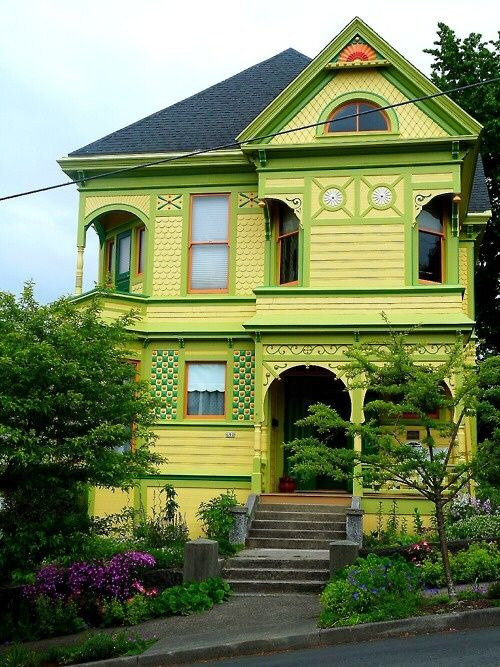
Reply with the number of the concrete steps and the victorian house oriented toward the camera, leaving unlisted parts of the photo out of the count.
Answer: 2

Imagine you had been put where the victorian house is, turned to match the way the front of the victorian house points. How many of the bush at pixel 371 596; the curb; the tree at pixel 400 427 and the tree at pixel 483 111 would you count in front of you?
3

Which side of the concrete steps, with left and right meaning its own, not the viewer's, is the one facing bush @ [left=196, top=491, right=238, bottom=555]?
right

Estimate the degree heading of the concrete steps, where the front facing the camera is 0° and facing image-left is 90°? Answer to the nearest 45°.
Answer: approximately 0°

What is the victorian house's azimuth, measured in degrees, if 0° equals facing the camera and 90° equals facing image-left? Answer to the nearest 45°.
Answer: approximately 0°

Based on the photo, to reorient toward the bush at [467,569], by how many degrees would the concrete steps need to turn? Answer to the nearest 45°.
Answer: approximately 45° to its left

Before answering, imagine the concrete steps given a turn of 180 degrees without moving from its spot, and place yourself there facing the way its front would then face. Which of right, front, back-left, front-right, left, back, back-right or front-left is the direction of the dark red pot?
front

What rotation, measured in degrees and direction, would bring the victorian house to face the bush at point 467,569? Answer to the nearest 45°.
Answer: approximately 45° to its left
